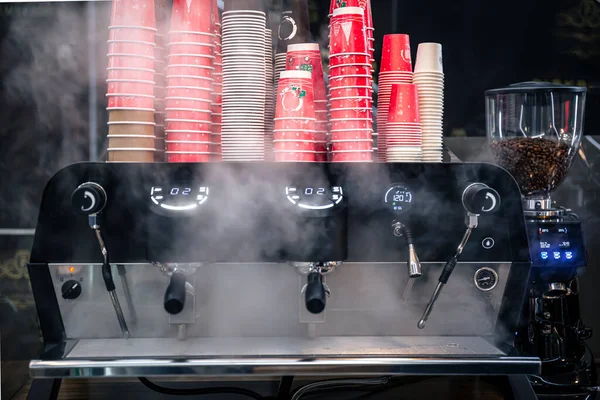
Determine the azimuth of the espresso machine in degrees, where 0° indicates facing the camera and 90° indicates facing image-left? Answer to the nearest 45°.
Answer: approximately 0°
